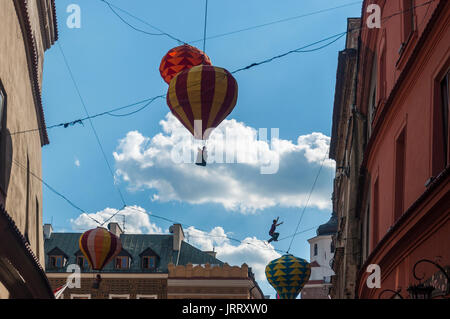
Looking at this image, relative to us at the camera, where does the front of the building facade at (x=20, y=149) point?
facing to the right of the viewer

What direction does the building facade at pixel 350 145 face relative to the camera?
to the viewer's left

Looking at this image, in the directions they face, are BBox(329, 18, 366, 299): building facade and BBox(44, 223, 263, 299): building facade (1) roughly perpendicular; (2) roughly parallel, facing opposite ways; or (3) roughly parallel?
roughly perpendicular

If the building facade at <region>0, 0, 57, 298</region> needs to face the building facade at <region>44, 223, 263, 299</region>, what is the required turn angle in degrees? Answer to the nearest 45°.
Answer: approximately 90° to its left

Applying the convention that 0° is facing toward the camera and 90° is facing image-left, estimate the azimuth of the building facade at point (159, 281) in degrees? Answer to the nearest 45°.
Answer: approximately 0°

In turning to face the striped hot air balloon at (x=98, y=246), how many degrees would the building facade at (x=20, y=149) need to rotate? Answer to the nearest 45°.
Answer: approximately 90° to its left

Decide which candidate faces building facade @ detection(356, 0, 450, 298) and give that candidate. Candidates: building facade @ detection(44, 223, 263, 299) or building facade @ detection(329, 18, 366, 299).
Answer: building facade @ detection(44, 223, 263, 299)

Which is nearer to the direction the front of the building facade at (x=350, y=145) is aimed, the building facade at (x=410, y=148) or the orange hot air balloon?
the orange hot air balloon

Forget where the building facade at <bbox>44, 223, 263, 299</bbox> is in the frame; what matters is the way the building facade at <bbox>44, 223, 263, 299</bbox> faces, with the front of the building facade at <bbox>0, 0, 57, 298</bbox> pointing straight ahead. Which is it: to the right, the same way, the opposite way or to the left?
to the right

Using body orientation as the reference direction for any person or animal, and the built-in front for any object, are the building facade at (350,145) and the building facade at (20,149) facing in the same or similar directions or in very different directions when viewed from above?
very different directions
